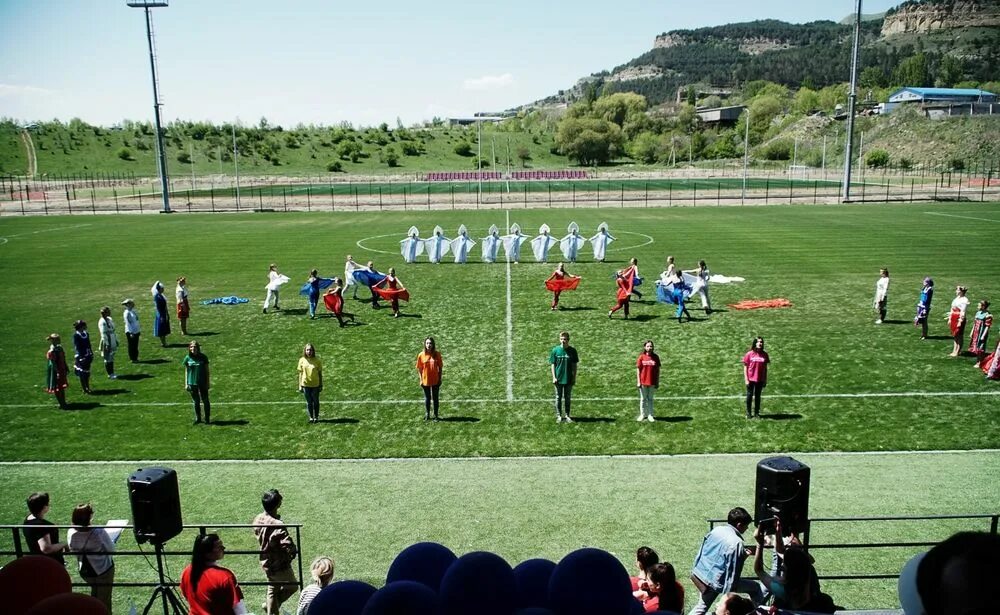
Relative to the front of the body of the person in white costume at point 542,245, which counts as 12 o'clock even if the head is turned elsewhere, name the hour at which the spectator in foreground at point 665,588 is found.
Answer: The spectator in foreground is roughly at 12 o'clock from the person in white costume.

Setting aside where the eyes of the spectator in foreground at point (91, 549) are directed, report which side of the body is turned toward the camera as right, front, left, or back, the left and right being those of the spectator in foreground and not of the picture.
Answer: back

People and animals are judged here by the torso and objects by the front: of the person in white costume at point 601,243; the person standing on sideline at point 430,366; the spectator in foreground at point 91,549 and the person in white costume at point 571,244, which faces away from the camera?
the spectator in foreground

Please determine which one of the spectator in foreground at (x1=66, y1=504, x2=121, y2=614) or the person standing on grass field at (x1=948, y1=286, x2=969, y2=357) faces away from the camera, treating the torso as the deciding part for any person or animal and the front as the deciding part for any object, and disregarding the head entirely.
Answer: the spectator in foreground

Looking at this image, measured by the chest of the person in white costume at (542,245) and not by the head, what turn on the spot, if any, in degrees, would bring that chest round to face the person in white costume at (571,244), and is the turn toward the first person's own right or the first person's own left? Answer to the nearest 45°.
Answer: approximately 45° to the first person's own left

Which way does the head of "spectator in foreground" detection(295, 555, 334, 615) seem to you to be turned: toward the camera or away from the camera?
away from the camera

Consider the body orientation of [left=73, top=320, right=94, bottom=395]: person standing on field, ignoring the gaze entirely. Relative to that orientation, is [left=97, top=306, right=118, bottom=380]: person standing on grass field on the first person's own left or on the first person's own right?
on the first person's own left

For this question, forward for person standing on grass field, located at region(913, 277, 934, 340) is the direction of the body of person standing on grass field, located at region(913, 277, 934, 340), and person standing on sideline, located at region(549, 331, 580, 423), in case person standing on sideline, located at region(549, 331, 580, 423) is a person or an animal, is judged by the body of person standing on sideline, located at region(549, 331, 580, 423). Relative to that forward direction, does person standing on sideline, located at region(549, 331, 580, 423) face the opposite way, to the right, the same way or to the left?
to the left

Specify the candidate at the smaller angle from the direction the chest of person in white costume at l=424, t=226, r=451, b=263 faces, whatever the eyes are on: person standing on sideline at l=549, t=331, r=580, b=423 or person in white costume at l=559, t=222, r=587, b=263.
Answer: the person standing on sideline

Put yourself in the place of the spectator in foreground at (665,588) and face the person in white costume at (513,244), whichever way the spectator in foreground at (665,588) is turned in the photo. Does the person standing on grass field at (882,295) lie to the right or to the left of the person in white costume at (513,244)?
right

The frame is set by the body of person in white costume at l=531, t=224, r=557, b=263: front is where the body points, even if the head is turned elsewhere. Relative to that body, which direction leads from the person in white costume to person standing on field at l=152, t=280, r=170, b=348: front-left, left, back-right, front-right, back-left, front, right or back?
front-right

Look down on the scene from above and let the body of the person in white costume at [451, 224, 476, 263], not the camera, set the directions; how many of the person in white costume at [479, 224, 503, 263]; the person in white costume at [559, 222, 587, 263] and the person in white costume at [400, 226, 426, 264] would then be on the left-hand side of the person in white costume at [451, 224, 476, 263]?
2

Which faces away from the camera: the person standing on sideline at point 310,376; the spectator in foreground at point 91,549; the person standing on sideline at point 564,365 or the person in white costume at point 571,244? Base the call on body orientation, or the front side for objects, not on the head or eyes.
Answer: the spectator in foreground
